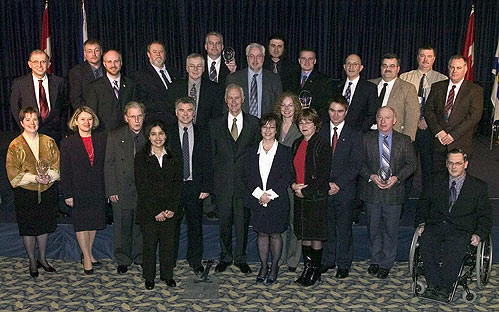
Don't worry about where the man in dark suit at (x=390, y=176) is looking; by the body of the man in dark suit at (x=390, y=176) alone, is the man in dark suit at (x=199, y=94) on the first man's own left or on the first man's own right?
on the first man's own right

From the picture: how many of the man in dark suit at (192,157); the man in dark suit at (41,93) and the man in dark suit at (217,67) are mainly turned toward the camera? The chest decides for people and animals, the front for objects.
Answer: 3

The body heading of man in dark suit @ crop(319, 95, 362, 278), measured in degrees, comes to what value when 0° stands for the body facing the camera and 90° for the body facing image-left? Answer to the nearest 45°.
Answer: approximately 45°

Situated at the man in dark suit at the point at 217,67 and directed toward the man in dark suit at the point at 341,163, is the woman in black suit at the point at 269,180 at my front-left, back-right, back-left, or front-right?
front-right

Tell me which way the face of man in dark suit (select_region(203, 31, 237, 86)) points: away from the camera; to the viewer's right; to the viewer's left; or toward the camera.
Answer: toward the camera

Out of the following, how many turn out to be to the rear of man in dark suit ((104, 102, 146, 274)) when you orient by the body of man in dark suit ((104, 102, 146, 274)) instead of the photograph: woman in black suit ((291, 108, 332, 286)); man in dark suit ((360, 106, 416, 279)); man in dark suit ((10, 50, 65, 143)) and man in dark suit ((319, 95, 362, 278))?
1

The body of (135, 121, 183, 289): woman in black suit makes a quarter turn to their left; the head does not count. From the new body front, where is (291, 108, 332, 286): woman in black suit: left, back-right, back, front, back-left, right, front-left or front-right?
front

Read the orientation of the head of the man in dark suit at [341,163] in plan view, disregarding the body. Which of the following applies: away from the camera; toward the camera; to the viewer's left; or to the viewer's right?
toward the camera

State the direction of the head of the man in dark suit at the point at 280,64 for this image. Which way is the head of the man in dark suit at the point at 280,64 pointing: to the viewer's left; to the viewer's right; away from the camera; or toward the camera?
toward the camera

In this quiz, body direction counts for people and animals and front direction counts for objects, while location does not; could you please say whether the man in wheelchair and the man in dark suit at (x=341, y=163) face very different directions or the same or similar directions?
same or similar directions

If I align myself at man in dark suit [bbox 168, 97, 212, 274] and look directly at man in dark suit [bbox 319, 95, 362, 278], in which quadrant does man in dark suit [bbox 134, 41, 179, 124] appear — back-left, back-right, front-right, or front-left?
back-left

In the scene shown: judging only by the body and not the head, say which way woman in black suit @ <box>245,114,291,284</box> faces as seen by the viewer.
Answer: toward the camera

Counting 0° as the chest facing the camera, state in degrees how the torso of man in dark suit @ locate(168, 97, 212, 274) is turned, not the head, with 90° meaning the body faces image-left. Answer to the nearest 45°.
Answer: approximately 0°

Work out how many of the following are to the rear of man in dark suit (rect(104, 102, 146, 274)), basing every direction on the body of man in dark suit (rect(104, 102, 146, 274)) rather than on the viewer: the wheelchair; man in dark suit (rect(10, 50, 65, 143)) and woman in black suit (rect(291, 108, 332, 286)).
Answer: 1

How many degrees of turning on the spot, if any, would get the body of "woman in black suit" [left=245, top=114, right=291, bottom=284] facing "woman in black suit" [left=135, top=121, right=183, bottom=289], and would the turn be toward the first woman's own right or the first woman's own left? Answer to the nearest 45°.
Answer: approximately 90° to the first woman's own right

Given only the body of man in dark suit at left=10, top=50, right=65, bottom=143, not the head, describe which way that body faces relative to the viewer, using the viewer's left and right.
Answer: facing the viewer
